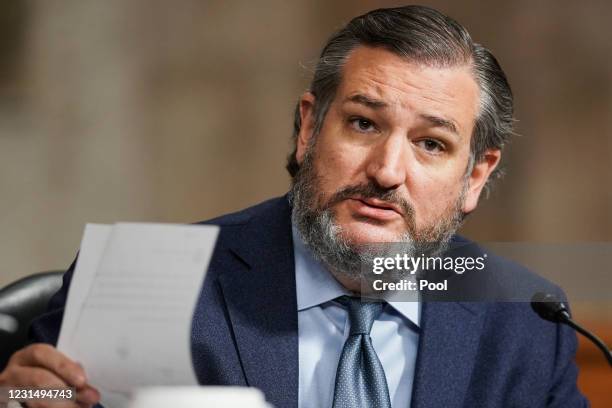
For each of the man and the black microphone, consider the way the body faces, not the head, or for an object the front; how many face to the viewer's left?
1

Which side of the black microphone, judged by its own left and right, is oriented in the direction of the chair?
front

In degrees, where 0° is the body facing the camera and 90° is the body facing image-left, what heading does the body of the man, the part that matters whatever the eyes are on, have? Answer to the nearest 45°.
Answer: approximately 0°

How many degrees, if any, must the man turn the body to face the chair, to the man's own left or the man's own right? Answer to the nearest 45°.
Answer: approximately 90° to the man's own right

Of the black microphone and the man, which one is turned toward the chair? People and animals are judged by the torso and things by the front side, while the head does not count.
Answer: the black microphone

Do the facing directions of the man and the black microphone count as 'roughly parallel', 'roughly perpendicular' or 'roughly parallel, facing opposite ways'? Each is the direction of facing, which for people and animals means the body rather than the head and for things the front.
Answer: roughly perpendicular

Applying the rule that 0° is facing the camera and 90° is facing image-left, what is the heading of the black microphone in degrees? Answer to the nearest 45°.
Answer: approximately 90°
